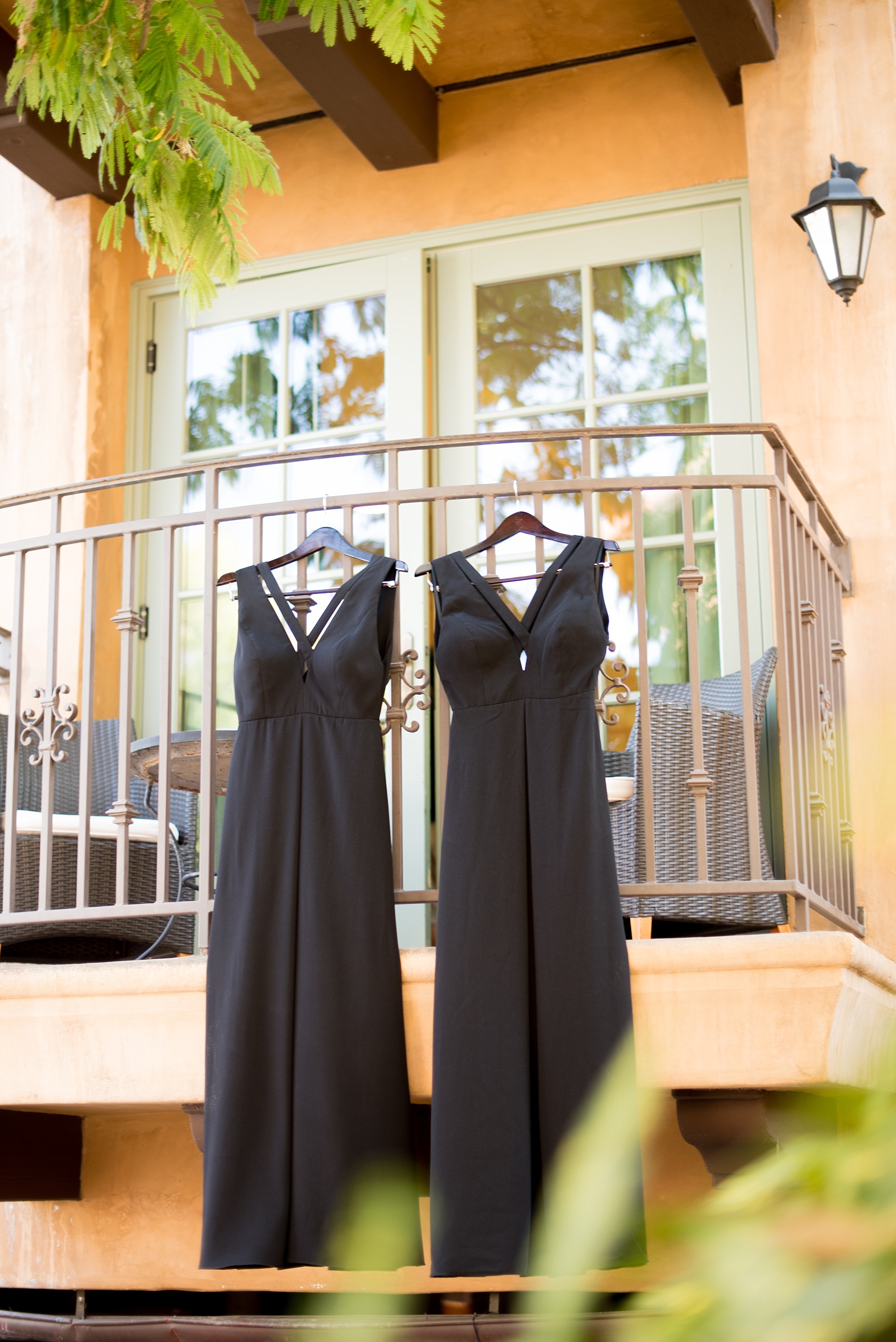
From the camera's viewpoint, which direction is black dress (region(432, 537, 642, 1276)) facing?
toward the camera

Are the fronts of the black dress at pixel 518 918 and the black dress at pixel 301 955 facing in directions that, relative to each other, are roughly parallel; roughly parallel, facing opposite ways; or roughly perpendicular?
roughly parallel

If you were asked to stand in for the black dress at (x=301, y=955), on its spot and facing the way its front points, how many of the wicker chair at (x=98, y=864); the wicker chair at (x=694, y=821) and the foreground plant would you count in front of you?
1

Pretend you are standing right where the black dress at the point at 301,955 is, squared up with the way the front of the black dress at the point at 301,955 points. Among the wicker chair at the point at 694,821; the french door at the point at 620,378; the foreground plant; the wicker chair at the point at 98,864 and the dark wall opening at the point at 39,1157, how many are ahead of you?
1

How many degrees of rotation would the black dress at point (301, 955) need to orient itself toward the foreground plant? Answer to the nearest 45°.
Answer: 0° — it already faces it

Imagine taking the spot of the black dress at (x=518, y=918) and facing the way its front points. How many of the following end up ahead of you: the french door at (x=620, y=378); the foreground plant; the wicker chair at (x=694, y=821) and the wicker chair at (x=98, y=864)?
1

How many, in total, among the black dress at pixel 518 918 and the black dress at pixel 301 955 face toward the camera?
2

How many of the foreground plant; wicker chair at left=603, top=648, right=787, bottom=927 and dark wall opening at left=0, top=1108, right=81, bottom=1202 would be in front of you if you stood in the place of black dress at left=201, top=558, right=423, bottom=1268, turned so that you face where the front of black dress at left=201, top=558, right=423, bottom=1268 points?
1

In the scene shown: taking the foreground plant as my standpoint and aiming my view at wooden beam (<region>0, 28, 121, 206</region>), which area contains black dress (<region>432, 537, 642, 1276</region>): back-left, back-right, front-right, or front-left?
front-right

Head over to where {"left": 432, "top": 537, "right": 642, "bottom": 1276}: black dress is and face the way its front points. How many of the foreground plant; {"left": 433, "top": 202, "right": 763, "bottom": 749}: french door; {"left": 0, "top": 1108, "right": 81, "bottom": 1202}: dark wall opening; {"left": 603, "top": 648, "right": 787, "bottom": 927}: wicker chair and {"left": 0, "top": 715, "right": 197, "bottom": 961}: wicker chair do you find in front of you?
1
